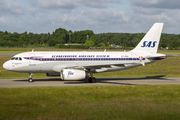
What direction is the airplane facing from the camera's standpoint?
to the viewer's left
